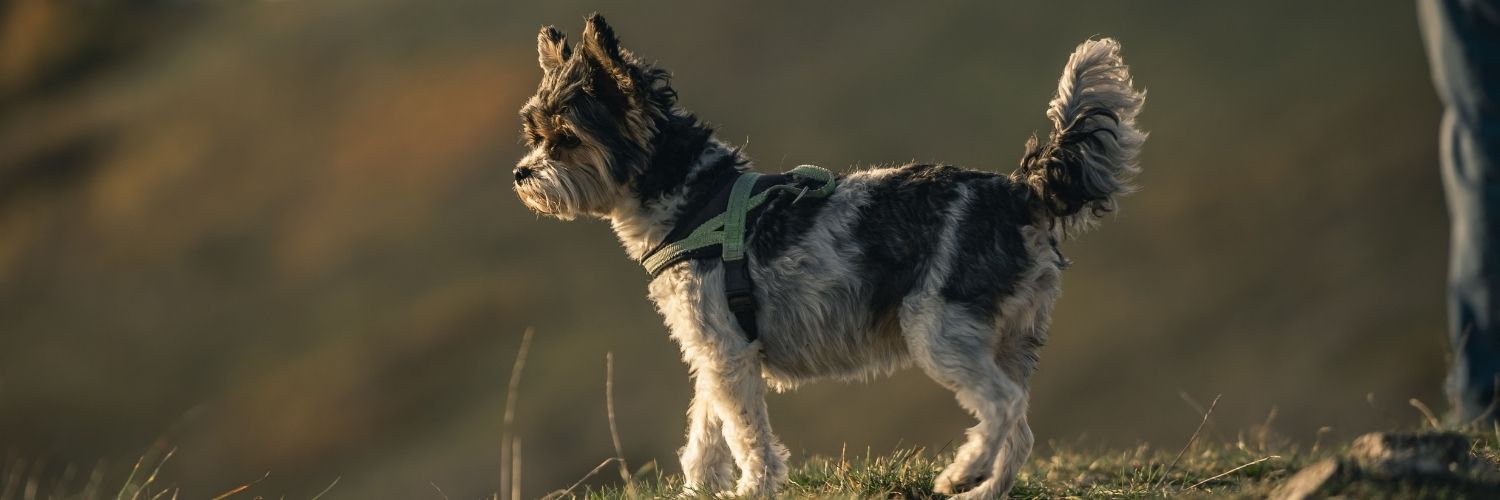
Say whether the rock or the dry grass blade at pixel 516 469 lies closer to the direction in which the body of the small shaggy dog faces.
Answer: the dry grass blade

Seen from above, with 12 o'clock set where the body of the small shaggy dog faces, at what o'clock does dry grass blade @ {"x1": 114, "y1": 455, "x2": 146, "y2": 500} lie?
The dry grass blade is roughly at 12 o'clock from the small shaggy dog.

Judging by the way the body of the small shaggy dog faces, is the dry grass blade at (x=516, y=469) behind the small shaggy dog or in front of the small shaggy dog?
in front

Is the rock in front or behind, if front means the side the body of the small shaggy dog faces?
behind

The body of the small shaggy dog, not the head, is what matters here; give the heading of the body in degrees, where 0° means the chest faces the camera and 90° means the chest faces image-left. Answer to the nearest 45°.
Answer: approximately 90°
